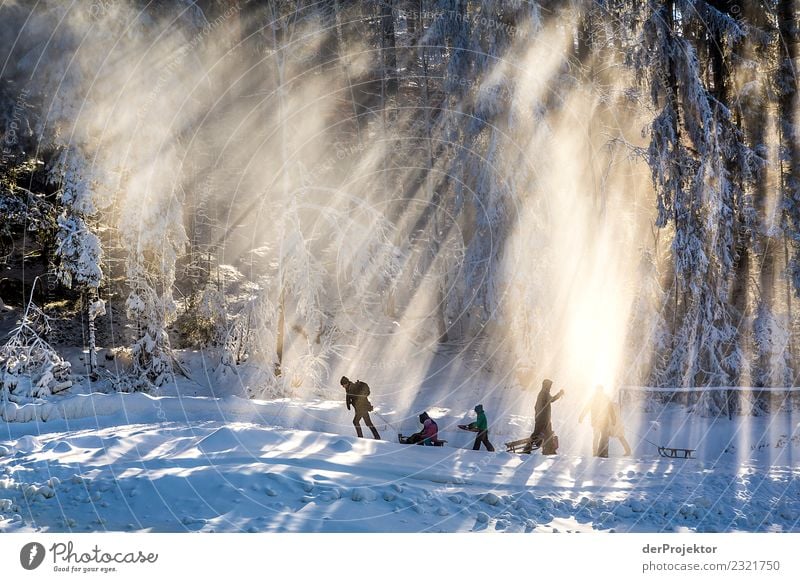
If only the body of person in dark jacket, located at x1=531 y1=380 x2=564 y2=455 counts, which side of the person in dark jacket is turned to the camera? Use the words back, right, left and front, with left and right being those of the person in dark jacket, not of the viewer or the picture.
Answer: right

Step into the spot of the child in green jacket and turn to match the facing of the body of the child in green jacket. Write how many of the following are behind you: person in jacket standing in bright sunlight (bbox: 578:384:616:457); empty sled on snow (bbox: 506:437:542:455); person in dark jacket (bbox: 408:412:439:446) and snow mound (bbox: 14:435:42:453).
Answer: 2
